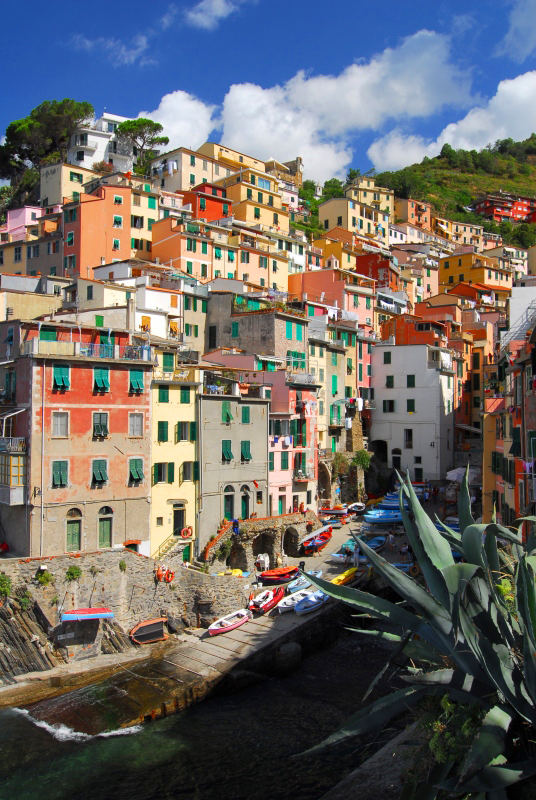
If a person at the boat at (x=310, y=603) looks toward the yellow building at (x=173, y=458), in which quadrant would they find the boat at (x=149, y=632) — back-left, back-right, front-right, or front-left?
front-left

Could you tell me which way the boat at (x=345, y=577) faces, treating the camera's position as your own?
facing the viewer and to the left of the viewer

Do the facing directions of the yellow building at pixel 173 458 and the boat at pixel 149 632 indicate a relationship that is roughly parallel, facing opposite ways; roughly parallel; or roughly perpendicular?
roughly perpendicular

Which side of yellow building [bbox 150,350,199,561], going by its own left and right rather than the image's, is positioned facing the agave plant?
front

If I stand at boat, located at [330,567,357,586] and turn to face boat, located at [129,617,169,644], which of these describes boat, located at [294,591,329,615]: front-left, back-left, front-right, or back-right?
front-left

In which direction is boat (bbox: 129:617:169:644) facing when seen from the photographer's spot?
facing to the left of the viewer

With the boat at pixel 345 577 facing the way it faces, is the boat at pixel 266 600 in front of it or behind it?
in front

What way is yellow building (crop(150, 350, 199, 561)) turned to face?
toward the camera

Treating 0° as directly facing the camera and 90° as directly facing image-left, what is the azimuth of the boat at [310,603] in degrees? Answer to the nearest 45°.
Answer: approximately 45°
